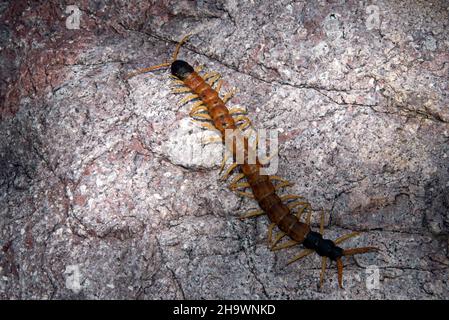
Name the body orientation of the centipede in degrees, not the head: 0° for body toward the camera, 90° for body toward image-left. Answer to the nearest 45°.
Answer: approximately 135°
